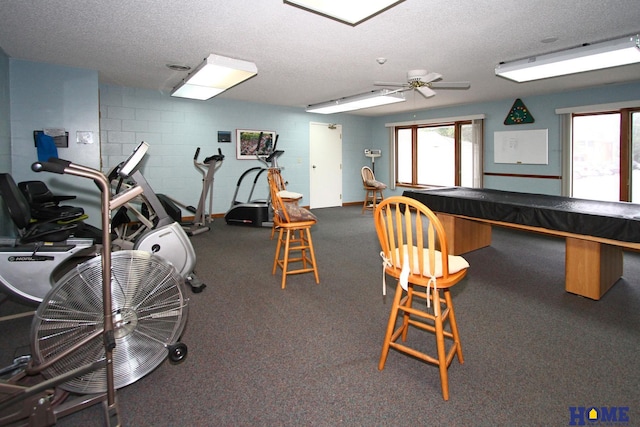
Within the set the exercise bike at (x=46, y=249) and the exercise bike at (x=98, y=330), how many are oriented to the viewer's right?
2

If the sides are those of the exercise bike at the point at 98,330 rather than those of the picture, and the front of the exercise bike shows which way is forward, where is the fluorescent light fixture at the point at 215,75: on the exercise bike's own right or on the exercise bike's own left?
on the exercise bike's own left

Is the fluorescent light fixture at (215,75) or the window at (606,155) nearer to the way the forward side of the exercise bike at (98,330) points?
the window

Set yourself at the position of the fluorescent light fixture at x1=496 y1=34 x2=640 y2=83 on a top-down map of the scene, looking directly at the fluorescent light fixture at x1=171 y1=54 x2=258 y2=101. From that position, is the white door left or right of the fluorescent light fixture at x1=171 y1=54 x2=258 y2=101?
right

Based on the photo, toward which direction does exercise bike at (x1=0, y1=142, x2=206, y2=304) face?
to the viewer's right

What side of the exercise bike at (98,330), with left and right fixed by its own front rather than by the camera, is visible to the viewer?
right

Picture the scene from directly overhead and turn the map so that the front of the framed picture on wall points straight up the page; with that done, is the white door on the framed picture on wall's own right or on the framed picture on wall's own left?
on the framed picture on wall's own left

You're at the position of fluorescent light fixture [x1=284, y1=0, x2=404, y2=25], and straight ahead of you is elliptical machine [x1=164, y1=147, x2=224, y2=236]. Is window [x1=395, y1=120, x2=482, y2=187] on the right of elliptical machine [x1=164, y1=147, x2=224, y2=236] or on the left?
right

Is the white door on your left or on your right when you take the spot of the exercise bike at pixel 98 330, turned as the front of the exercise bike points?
on your left

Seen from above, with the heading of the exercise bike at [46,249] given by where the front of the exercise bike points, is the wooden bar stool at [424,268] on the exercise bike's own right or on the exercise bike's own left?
on the exercise bike's own right
